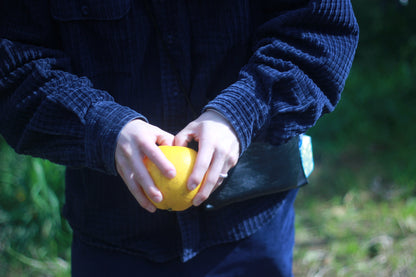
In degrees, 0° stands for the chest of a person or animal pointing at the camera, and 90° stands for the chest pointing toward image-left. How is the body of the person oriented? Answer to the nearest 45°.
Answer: approximately 0°
